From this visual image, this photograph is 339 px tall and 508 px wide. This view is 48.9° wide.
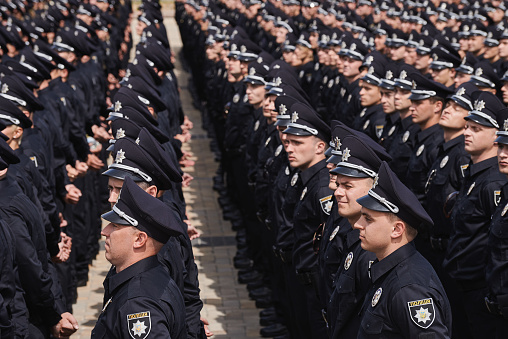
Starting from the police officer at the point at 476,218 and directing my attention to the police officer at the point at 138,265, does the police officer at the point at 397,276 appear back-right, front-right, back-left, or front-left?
front-left

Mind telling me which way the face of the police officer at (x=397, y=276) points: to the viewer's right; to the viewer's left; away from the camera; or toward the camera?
to the viewer's left

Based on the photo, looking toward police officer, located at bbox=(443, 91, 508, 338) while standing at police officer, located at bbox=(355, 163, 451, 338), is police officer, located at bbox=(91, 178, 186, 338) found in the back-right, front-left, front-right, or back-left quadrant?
back-left

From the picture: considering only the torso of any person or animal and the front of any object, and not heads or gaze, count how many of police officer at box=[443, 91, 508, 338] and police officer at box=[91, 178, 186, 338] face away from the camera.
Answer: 0

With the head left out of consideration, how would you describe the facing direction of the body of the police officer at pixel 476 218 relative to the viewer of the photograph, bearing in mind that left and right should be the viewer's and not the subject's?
facing the viewer and to the left of the viewer

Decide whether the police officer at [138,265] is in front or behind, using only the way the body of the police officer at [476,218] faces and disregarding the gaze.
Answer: in front

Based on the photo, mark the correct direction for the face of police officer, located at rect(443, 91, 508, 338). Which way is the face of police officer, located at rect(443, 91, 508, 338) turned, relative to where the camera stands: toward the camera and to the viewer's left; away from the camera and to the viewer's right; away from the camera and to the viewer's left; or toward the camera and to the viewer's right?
toward the camera and to the viewer's left

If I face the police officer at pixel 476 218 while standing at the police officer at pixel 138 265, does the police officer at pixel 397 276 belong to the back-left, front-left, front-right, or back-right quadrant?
front-right

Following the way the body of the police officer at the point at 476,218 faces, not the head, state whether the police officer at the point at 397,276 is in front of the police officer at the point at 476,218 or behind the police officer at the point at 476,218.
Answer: in front
